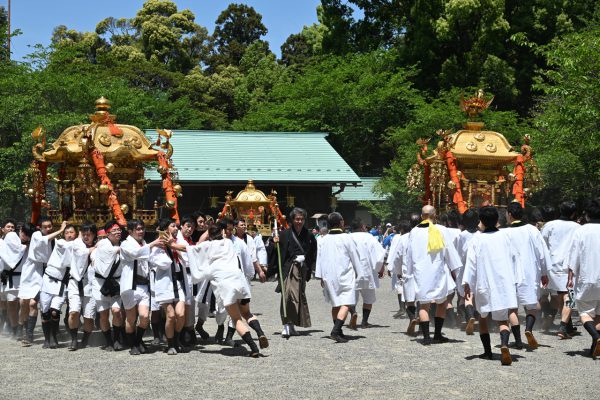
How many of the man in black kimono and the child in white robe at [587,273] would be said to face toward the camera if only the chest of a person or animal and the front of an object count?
1

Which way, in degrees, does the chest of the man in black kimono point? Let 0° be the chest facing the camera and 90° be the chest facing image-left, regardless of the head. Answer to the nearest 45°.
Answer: approximately 0°

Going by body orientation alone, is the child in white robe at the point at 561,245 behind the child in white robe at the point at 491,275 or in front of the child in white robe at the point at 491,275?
in front

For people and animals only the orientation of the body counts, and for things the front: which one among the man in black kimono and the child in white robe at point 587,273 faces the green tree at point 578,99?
the child in white robe

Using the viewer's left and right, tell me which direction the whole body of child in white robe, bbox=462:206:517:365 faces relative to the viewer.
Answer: facing away from the viewer

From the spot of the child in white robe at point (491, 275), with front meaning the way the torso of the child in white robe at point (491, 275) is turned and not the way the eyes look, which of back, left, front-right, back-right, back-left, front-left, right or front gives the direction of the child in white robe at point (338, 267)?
front-left

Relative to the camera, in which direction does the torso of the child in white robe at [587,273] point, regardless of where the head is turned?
away from the camera

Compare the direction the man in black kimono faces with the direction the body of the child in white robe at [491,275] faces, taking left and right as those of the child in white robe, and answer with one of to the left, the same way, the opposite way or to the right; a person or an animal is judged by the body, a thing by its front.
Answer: the opposite way

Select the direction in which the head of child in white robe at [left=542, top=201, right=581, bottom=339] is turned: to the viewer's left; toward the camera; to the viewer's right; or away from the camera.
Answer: away from the camera

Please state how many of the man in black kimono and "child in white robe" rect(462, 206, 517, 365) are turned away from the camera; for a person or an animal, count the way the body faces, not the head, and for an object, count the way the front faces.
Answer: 1

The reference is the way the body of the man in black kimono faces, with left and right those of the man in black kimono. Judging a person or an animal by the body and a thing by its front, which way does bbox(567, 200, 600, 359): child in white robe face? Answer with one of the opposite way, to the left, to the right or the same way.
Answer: the opposite way

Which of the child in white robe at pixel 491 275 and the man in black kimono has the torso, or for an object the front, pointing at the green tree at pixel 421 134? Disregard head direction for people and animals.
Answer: the child in white robe

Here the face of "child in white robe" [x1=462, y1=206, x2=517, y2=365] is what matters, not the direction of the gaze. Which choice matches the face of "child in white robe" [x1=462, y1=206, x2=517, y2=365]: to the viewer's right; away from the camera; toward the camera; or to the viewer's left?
away from the camera
